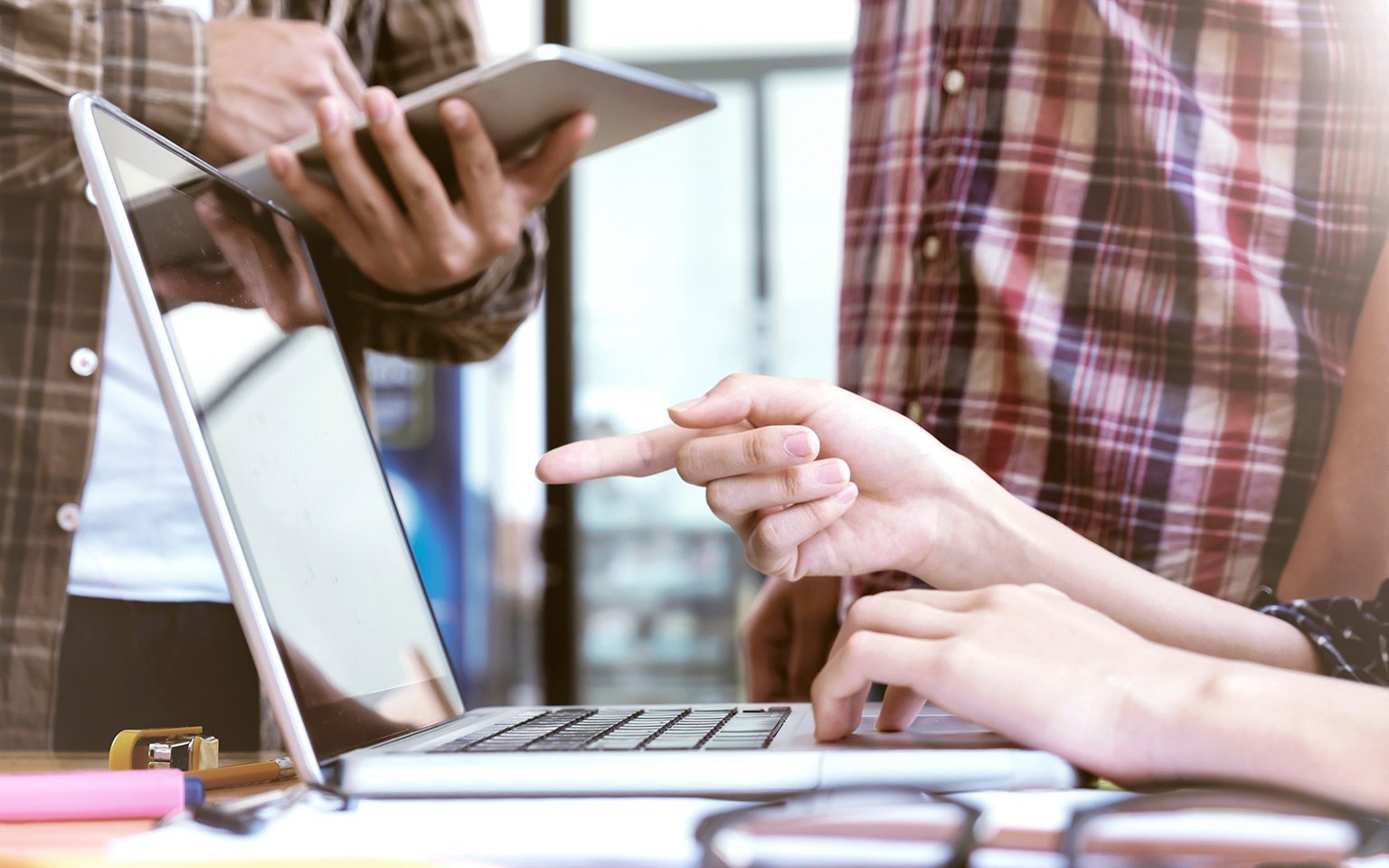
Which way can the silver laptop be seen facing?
to the viewer's right
